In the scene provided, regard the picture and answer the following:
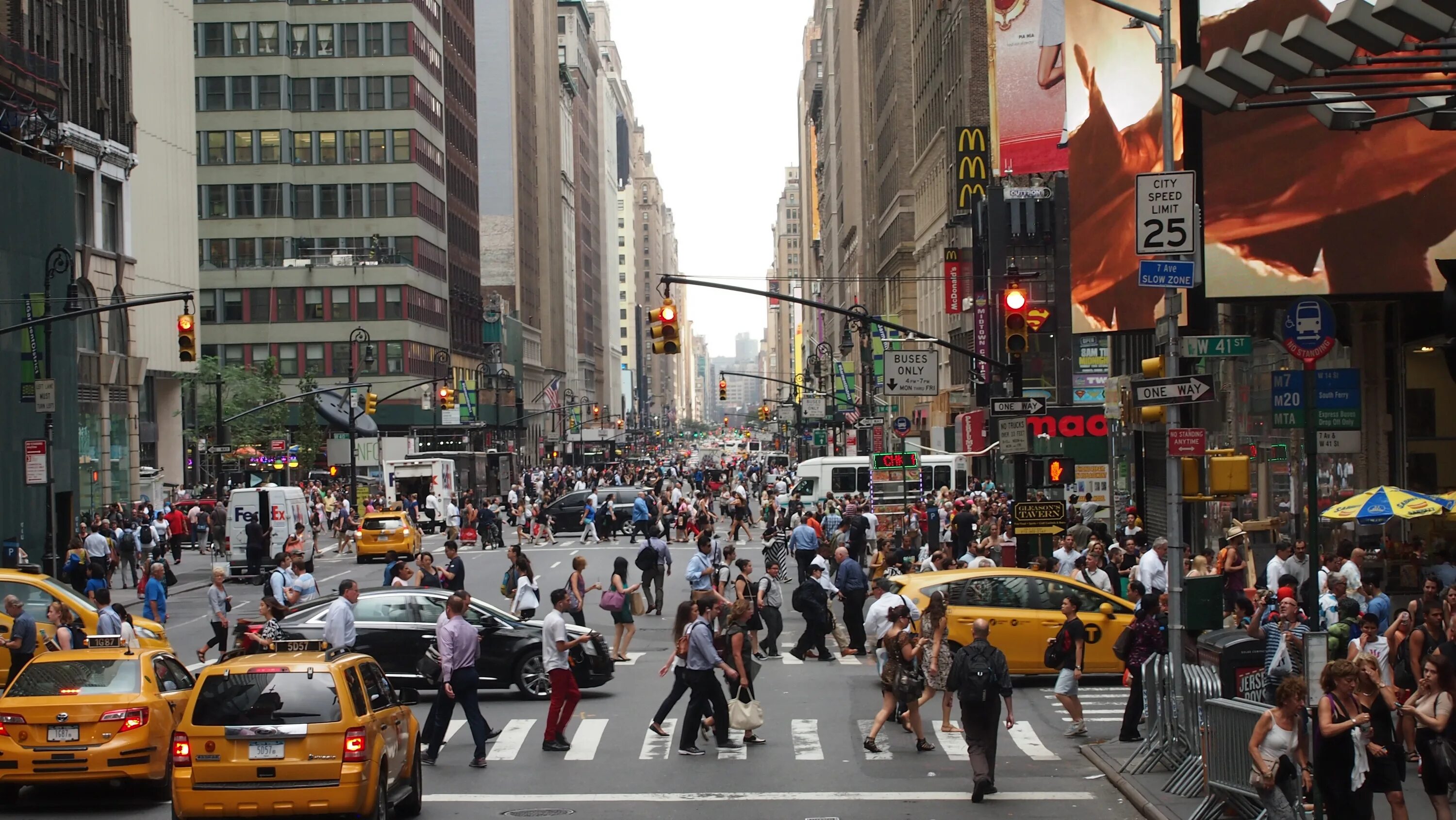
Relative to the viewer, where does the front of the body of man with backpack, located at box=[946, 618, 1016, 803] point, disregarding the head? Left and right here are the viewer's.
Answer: facing away from the viewer

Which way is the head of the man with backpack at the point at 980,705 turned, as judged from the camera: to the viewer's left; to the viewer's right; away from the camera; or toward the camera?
away from the camera

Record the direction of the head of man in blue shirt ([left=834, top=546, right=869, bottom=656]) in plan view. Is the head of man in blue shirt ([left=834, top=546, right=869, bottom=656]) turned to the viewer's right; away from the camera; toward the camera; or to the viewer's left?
to the viewer's left

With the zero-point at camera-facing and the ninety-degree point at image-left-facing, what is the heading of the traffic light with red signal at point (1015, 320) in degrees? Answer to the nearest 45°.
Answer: approximately 0°

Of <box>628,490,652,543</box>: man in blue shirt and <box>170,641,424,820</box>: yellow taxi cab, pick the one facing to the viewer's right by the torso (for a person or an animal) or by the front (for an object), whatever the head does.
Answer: the man in blue shirt

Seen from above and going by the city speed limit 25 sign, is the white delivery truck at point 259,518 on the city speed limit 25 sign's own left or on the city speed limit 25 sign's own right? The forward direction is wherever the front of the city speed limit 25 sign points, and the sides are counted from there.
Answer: on the city speed limit 25 sign's own right

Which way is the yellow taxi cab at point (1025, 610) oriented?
to the viewer's right
